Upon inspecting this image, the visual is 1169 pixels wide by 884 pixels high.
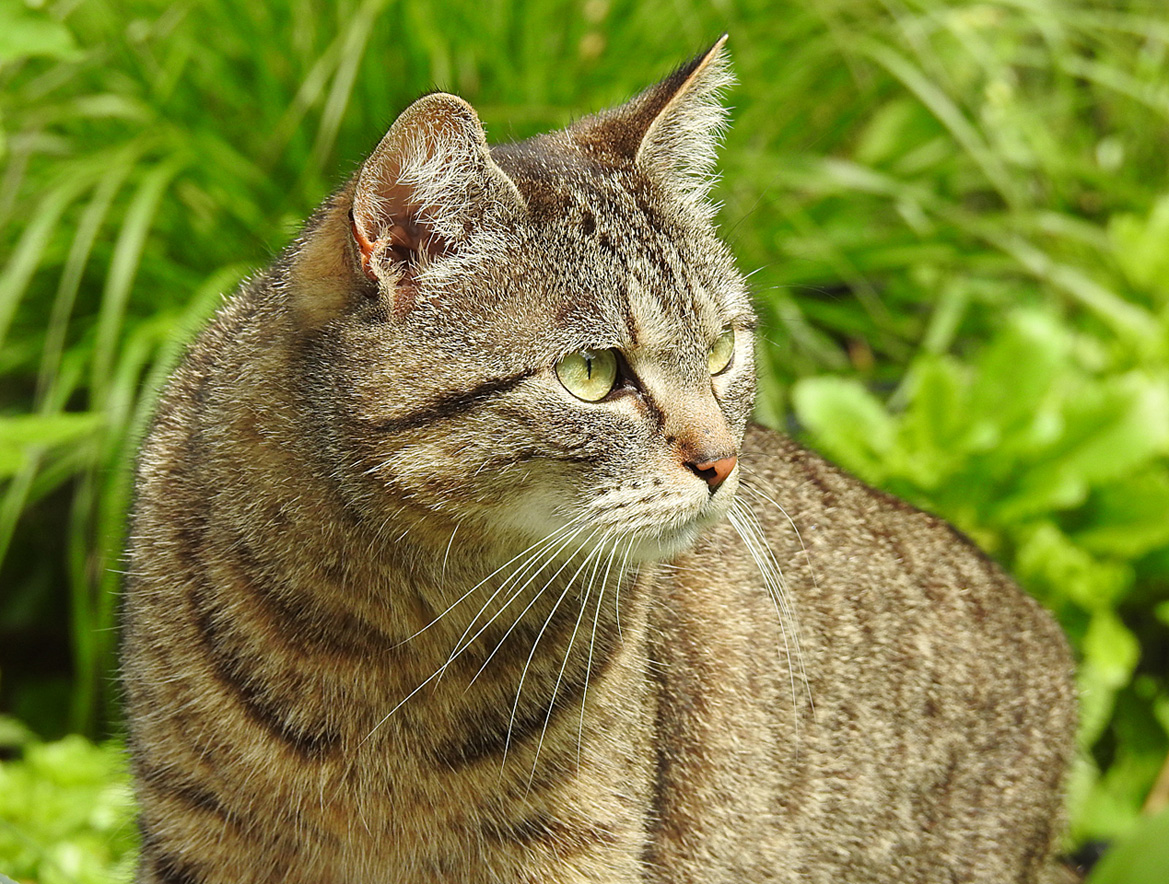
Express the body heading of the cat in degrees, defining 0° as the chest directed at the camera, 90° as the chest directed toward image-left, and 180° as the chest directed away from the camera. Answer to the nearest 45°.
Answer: approximately 45°
